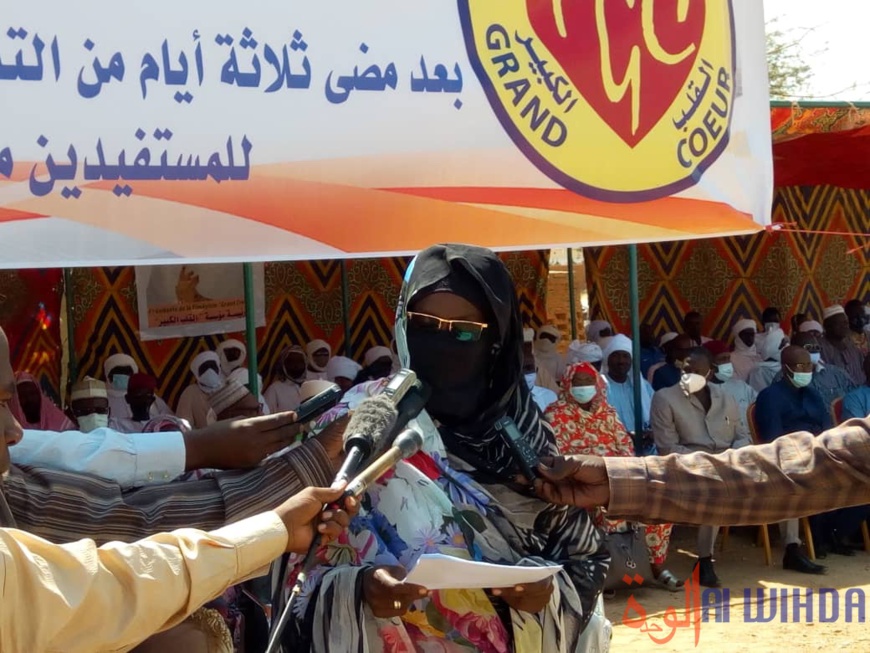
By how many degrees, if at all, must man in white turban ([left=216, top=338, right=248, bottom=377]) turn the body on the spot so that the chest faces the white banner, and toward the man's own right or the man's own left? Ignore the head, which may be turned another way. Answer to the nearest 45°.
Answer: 0° — they already face it

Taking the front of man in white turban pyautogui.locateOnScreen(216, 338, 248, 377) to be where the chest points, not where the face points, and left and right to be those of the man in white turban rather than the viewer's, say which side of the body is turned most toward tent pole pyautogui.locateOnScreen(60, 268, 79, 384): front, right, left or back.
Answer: right

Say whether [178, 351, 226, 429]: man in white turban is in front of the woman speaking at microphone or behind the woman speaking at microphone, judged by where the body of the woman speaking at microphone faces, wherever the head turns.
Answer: behind

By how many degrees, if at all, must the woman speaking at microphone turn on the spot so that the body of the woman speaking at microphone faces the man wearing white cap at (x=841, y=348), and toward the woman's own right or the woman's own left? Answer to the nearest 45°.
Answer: approximately 135° to the woman's own left

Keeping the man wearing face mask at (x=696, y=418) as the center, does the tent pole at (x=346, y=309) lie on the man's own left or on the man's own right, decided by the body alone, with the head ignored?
on the man's own right

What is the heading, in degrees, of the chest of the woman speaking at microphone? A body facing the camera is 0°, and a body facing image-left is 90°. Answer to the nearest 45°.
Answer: approximately 0°

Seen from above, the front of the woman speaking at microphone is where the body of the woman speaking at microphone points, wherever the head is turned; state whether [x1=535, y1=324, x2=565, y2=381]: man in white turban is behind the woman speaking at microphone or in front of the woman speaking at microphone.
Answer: behind
